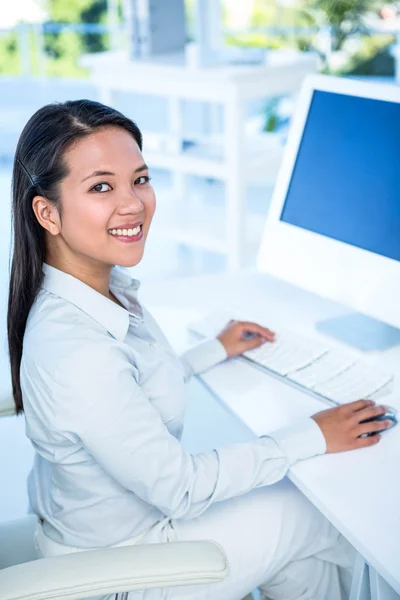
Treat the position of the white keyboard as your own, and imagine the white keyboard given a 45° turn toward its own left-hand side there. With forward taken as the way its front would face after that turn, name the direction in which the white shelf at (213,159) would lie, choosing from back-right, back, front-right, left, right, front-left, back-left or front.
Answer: back

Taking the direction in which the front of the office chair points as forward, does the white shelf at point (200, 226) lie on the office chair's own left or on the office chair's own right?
on the office chair's own left

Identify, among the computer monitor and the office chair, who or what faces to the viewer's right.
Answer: the office chair

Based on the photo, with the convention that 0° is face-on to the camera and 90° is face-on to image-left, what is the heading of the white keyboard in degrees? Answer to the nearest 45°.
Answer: approximately 45°

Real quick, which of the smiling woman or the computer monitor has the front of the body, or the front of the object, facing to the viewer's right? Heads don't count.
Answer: the smiling woman

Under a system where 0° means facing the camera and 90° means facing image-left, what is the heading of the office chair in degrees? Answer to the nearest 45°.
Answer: approximately 270°

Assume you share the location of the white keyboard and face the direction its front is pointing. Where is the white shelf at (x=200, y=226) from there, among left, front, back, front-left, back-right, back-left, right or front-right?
back-right

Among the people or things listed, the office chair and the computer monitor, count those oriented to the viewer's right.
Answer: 1

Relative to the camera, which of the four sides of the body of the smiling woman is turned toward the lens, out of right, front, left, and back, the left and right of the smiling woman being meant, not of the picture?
right

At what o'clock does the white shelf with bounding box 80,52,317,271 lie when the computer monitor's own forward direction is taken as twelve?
The white shelf is roughly at 4 o'clock from the computer monitor.
